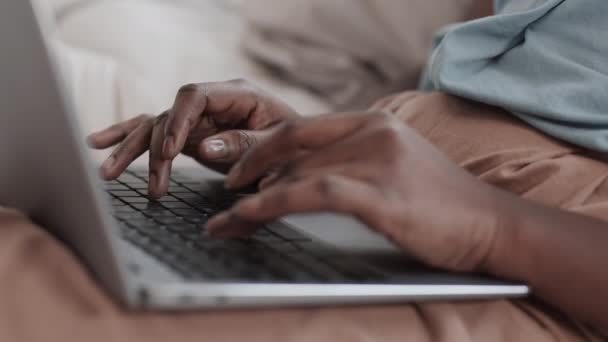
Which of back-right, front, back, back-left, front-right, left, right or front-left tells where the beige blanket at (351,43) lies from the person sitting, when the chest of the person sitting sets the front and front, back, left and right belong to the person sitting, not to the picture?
right

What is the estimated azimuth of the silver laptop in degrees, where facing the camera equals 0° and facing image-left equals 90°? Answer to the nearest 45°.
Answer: approximately 225°

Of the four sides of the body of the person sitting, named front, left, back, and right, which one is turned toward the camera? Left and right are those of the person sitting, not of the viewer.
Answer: left

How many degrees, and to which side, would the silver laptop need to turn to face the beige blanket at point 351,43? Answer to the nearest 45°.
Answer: approximately 45° to its left
